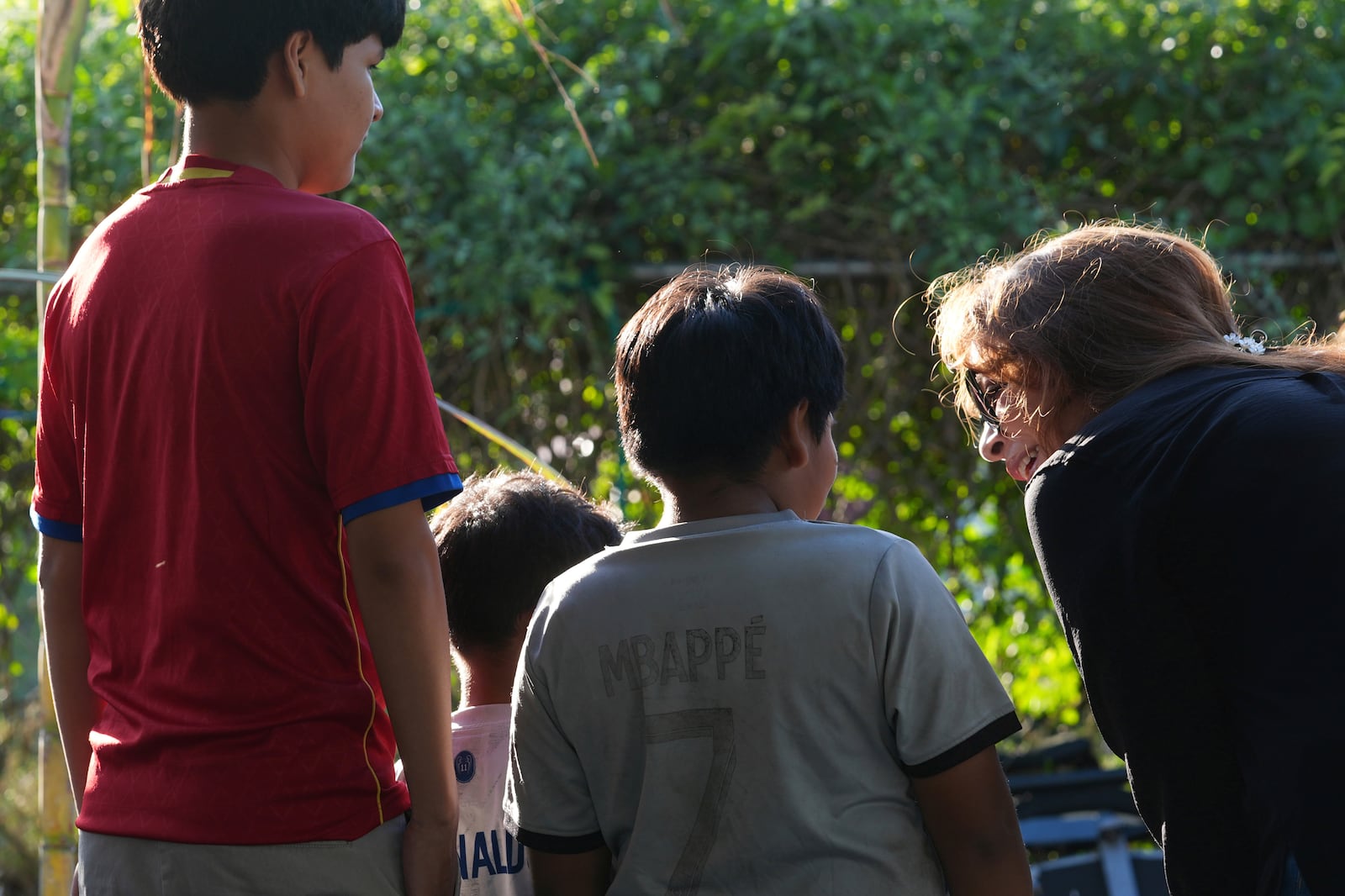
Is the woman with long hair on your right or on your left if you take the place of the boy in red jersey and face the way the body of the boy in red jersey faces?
on your right

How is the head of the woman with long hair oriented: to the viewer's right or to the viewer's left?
to the viewer's left

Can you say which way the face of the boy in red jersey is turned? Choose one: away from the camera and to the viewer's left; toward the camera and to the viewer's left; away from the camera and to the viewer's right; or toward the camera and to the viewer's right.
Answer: away from the camera and to the viewer's right

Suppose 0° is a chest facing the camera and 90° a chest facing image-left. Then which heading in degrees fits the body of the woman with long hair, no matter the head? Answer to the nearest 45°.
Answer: approximately 90°

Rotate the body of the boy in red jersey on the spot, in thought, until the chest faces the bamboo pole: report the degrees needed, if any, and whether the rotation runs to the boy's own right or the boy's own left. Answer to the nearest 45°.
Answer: approximately 45° to the boy's own left

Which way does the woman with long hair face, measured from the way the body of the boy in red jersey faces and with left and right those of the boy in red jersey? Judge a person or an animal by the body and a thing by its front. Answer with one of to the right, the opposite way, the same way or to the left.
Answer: to the left

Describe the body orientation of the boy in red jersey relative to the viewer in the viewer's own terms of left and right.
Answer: facing away from the viewer and to the right of the viewer

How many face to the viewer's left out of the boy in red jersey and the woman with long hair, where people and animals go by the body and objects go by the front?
1

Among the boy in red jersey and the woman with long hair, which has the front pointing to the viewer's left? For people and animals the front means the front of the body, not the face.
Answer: the woman with long hair

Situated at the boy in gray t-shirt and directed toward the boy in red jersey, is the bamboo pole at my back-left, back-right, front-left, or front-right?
front-right
